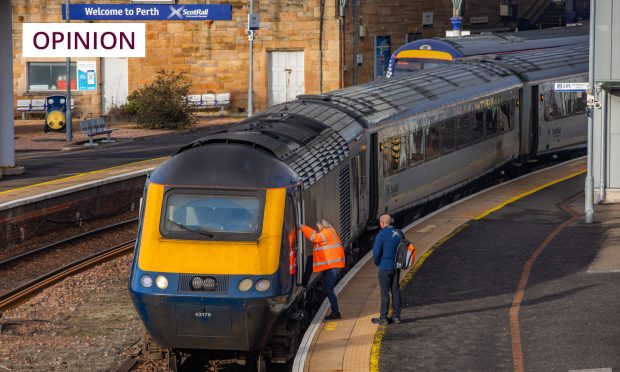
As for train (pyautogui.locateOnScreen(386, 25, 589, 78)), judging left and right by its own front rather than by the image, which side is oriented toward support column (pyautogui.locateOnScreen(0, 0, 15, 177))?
front

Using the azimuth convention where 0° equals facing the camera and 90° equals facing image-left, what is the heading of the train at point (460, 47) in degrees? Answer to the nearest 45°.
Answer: approximately 45°

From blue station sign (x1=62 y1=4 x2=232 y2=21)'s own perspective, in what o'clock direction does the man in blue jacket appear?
The man in blue jacket is roughly at 12 o'clock from the blue station sign.

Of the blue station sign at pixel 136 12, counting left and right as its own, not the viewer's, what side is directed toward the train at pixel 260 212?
front

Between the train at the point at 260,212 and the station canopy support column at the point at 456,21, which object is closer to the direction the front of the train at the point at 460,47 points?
the train

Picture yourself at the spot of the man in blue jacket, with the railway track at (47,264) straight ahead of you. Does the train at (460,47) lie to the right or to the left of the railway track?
right

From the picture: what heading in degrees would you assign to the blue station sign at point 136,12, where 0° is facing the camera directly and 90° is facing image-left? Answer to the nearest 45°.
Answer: approximately 0°

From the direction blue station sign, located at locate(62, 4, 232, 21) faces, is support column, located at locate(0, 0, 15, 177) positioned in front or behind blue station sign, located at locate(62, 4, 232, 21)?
in front

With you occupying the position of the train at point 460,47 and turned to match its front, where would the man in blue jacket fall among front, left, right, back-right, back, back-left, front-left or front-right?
front-left

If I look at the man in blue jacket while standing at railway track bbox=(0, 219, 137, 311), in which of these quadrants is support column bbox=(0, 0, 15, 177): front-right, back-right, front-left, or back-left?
back-left

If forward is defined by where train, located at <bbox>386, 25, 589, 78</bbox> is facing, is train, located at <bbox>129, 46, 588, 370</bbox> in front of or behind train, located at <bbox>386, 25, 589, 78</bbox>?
in front
